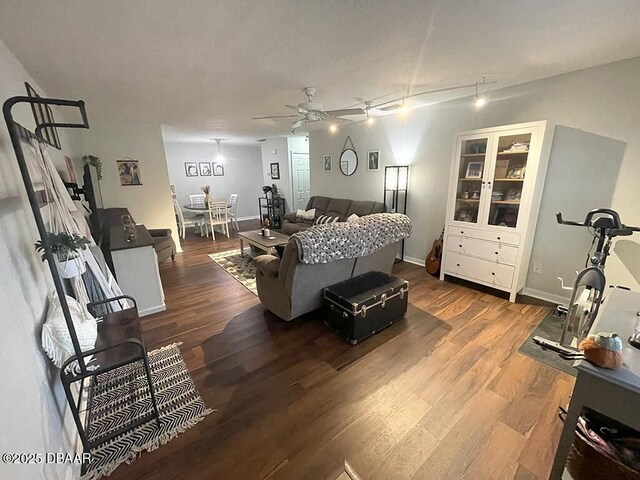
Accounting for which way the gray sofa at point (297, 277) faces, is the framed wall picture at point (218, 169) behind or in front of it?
in front

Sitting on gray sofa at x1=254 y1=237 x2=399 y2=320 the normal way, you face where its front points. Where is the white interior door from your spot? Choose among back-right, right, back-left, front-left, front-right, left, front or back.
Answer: front-right

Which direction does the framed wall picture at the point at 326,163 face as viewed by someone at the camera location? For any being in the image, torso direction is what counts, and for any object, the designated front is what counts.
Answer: facing the viewer and to the left of the viewer

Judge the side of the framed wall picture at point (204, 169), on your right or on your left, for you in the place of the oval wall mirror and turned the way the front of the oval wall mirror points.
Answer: on your right

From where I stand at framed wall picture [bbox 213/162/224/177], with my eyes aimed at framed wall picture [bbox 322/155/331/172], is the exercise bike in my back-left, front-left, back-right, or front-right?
front-right

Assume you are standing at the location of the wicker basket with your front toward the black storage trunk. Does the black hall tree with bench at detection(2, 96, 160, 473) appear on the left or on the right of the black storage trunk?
left

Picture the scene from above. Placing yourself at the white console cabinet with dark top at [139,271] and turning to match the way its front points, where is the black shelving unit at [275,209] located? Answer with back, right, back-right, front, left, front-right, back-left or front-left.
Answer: front-left

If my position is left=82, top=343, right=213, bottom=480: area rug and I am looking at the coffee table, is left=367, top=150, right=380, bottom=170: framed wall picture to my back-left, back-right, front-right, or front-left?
front-right

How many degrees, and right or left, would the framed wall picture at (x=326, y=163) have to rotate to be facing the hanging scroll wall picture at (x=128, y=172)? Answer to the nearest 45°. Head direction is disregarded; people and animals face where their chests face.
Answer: approximately 45° to its right

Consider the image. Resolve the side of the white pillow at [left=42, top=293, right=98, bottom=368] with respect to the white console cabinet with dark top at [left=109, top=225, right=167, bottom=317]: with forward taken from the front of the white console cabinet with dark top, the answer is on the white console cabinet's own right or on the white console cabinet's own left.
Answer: on the white console cabinet's own right

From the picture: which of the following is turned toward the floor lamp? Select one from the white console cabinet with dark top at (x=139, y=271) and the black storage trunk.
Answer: the white console cabinet with dark top

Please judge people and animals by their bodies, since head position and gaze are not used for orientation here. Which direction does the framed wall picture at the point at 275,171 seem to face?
toward the camera

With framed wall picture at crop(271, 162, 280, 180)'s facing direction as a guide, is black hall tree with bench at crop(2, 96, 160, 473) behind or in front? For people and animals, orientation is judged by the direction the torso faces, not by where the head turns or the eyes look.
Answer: in front

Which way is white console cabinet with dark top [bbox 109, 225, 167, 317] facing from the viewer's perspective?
to the viewer's right
